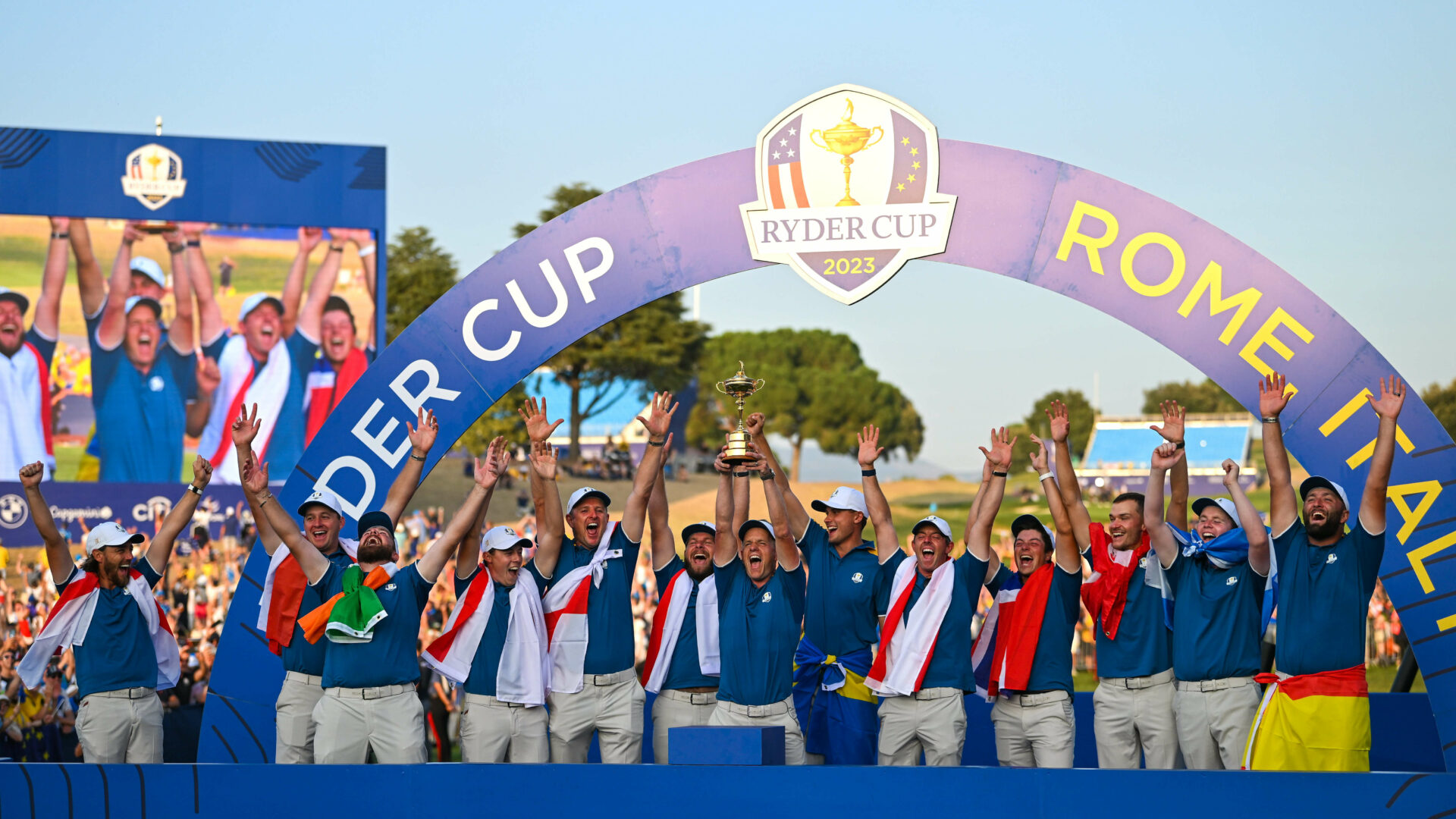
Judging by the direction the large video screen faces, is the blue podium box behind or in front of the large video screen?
in front

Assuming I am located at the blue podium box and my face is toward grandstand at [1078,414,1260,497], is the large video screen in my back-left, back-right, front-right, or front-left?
front-left

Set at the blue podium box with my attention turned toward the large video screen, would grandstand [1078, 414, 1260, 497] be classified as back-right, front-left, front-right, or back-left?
front-right

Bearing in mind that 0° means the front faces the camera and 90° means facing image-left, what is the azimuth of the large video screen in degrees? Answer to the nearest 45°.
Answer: approximately 0°

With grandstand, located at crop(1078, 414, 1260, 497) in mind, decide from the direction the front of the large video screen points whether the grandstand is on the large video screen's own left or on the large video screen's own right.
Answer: on the large video screen's own left

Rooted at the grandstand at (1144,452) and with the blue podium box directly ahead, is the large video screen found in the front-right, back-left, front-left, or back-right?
front-right

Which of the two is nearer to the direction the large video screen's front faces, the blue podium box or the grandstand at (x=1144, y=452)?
the blue podium box

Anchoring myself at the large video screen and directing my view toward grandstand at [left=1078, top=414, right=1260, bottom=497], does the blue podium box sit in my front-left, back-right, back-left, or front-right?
back-right

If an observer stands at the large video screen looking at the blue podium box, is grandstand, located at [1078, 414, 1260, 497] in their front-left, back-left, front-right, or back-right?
back-left
